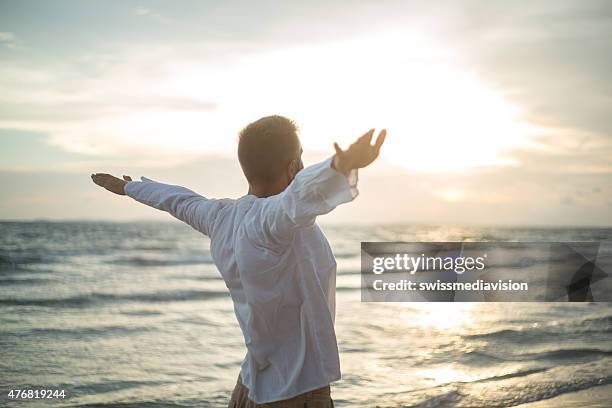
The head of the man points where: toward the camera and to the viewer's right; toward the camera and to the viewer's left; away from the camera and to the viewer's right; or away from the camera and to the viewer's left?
away from the camera and to the viewer's right

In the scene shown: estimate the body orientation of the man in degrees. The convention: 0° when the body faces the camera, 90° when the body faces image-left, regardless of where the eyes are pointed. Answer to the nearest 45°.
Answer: approximately 225°
